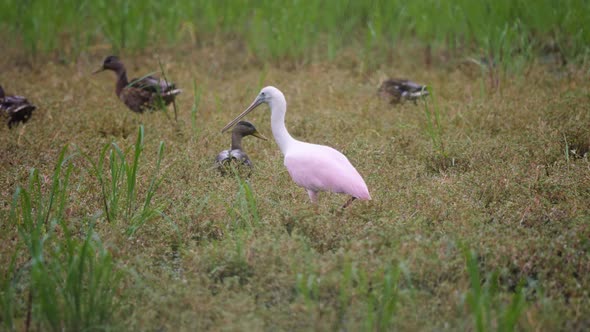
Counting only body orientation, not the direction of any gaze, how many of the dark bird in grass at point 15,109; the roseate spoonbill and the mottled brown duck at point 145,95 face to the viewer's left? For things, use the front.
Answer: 3

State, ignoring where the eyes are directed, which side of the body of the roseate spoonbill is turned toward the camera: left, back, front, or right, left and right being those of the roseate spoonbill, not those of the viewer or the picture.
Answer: left

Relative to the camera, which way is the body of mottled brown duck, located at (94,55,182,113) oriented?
to the viewer's left

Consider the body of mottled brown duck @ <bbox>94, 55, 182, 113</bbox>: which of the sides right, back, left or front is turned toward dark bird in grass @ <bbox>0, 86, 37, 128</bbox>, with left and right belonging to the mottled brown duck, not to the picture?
front

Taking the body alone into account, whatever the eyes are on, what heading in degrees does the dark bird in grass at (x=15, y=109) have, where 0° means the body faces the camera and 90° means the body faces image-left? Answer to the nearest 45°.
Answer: approximately 90°

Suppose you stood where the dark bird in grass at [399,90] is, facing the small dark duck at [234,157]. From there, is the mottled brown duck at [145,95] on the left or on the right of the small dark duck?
right

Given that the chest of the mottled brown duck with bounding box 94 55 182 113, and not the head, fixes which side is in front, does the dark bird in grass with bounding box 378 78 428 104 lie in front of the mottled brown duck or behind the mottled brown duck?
behind
